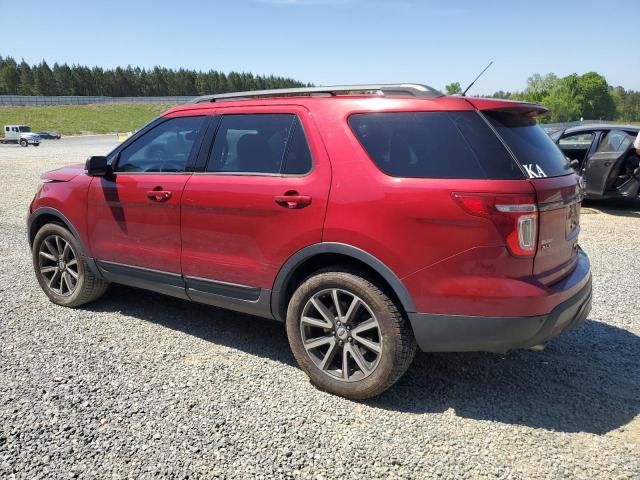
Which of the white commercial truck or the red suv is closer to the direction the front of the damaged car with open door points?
the white commercial truck

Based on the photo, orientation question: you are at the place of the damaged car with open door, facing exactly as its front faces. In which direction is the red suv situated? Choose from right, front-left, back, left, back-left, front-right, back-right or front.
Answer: left

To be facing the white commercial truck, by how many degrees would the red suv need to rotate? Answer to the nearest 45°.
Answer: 0° — it already faces it

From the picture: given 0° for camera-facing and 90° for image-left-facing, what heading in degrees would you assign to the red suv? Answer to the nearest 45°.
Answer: approximately 135°

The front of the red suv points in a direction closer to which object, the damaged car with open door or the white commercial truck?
the white commercial truck

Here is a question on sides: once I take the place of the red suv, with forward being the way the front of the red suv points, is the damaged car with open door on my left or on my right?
on my right

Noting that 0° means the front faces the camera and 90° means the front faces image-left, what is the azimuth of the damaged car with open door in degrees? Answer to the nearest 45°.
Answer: approximately 90°
